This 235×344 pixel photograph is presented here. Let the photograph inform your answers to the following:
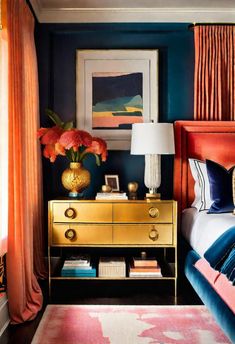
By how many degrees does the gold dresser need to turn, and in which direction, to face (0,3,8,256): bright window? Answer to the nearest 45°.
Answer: approximately 45° to its right

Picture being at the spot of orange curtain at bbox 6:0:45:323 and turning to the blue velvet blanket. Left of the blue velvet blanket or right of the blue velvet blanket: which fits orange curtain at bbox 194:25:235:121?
left

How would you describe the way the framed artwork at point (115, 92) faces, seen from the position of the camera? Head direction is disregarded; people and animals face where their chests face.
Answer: facing the viewer

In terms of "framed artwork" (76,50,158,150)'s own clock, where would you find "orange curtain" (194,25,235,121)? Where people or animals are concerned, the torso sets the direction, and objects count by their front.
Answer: The orange curtain is roughly at 9 o'clock from the framed artwork.

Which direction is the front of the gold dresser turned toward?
toward the camera

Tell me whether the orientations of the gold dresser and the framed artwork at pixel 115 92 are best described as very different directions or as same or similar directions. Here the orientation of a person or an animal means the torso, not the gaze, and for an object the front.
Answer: same or similar directions

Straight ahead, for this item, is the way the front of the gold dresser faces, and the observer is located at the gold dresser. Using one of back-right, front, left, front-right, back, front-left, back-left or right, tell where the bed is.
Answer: left

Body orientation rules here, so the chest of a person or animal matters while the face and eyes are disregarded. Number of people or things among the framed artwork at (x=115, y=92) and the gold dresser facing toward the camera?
2

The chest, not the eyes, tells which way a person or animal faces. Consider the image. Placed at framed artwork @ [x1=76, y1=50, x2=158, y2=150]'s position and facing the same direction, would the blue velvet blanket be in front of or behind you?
in front
